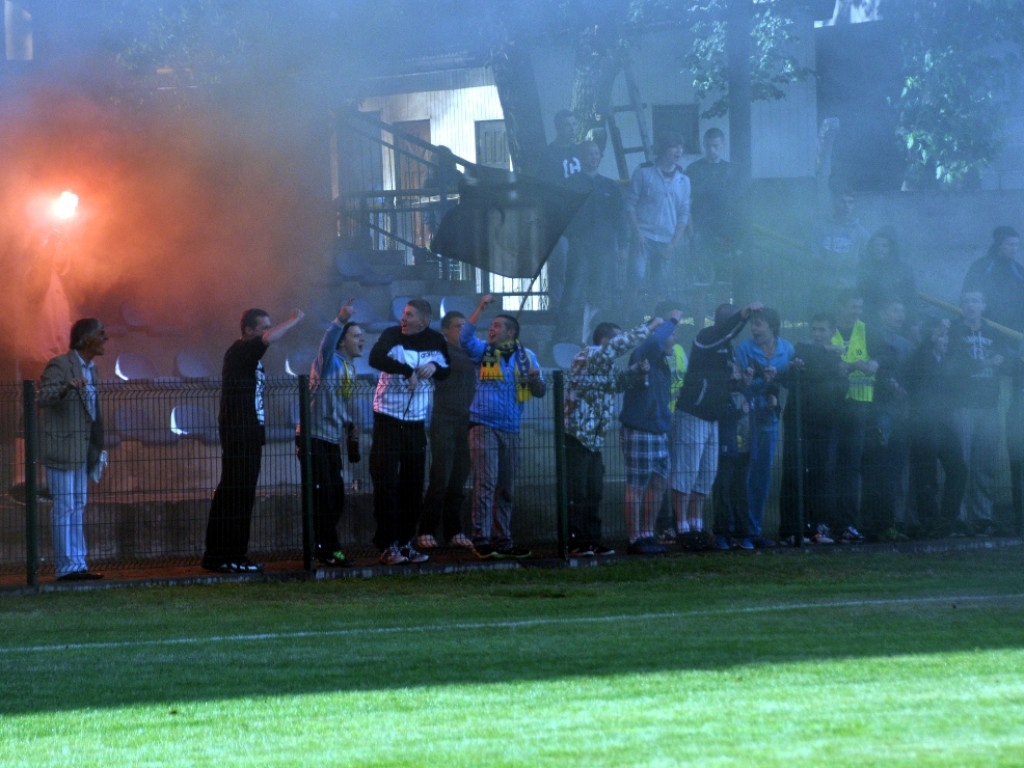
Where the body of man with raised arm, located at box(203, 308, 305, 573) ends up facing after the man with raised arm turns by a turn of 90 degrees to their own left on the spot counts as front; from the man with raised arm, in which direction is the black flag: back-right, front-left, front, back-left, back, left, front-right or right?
front-right

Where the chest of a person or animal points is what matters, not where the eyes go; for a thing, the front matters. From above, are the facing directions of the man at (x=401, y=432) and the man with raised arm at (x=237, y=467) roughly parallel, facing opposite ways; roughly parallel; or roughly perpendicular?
roughly perpendicular

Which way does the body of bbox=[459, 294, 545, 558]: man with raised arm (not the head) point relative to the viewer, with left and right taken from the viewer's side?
facing the viewer and to the left of the viewer

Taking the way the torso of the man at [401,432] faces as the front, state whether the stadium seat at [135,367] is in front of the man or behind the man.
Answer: behind

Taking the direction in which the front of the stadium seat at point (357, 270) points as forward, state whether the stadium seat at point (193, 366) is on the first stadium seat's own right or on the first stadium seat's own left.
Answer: on the first stadium seat's own right

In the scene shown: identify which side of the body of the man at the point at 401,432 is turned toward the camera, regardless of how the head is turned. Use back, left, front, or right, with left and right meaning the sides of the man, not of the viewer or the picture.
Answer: front

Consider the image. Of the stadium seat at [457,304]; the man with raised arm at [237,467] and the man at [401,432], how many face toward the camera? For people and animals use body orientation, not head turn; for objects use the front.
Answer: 2

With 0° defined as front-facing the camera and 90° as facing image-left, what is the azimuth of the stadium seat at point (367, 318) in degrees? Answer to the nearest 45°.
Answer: approximately 315°

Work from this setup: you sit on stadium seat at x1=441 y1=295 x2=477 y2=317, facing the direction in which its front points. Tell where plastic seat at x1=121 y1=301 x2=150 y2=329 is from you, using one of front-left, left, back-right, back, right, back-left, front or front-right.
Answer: right

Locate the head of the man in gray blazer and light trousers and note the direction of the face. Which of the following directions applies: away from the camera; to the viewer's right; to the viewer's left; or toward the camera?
to the viewer's right

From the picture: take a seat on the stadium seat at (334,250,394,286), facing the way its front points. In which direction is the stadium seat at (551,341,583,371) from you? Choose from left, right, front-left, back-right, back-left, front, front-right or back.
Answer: front

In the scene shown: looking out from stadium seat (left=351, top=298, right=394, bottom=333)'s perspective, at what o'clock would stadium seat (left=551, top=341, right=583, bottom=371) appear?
stadium seat (left=551, top=341, right=583, bottom=371) is roughly at 11 o'clock from stadium seat (left=351, top=298, right=394, bottom=333).

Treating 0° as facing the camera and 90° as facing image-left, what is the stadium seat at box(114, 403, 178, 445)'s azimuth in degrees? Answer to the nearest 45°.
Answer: approximately 315°

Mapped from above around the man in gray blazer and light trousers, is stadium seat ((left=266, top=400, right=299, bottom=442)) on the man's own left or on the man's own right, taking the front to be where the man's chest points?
on the man's own left

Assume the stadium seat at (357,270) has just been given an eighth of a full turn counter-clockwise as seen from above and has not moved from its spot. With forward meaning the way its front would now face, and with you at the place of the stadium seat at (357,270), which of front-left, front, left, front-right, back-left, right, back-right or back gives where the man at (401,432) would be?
right

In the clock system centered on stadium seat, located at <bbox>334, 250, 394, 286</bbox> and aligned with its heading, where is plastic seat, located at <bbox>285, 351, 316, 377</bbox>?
The plastic seat is roughly at 2 o'clock from the stadium seat.

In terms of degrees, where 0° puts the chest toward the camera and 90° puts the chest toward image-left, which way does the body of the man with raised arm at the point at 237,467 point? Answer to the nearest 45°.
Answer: approximately 270°

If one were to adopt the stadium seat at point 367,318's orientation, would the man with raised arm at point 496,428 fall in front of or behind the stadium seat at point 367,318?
in front
